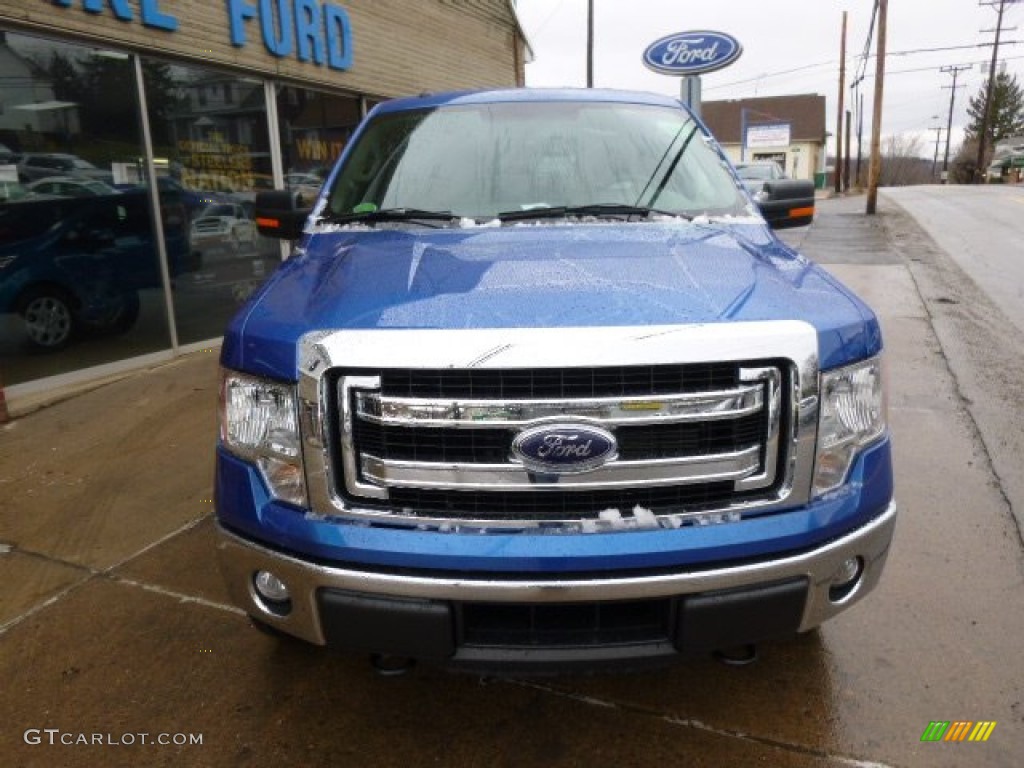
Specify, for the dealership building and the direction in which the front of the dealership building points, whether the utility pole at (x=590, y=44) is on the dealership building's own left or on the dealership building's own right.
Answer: on the dealership building's own left

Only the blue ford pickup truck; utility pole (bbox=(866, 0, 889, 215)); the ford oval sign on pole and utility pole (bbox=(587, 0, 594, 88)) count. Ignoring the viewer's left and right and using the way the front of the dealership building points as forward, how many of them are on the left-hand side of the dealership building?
3

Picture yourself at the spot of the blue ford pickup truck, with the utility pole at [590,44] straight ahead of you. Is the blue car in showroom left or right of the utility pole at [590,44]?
left

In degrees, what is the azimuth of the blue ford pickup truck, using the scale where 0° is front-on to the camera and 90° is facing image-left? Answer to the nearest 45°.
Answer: approximately 0°

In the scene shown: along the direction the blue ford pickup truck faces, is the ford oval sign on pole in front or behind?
behind

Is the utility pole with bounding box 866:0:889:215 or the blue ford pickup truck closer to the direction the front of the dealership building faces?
the blue ford pickup truck

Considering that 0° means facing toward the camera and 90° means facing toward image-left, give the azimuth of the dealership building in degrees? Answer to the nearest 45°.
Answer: approximately 315°

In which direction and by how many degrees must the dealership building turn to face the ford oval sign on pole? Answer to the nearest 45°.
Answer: approximately 90° to its left

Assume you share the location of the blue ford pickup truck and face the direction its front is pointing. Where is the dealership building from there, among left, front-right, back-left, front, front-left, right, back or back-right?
back-right

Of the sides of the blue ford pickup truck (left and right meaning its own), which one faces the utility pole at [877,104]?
back

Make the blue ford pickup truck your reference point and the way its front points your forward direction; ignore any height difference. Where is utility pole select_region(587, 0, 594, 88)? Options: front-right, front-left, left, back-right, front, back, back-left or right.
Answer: back

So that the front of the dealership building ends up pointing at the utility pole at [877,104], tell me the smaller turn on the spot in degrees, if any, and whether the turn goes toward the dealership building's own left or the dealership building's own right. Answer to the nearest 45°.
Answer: approximately 90° to the dealership building's own left
